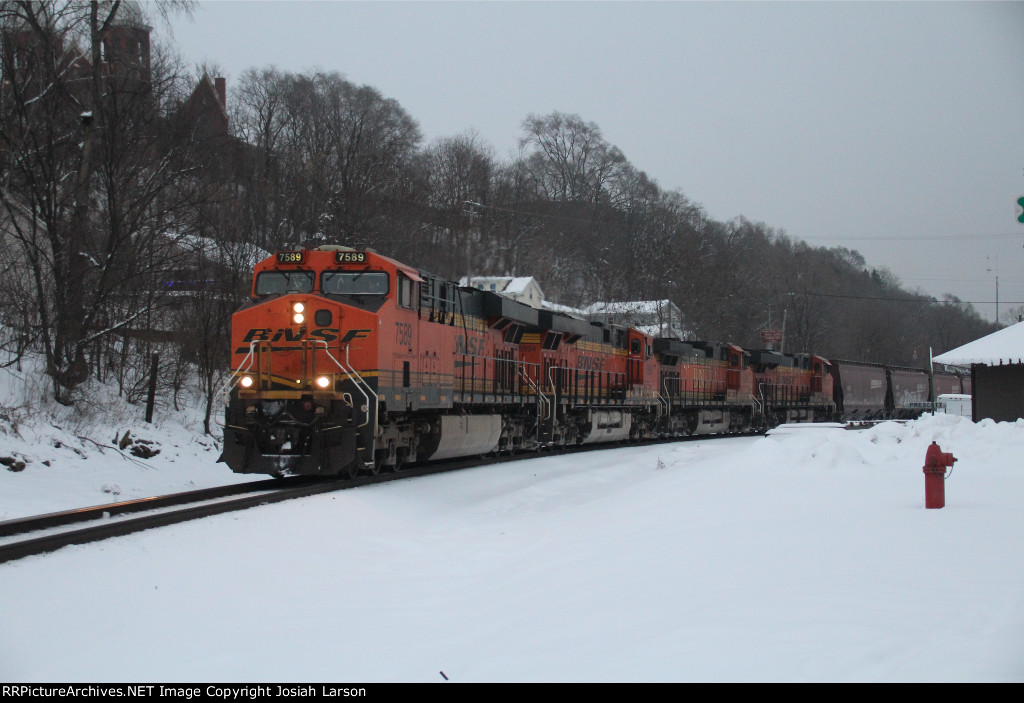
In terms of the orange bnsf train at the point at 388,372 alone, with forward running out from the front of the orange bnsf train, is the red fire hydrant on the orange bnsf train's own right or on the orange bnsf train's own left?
on the orange bnsf train's own left
